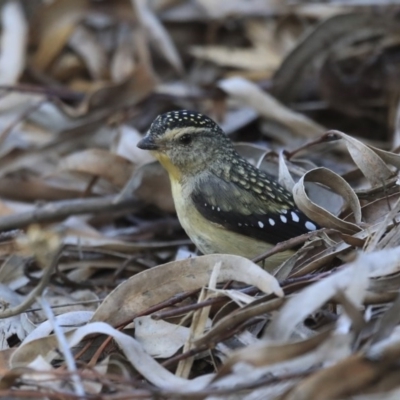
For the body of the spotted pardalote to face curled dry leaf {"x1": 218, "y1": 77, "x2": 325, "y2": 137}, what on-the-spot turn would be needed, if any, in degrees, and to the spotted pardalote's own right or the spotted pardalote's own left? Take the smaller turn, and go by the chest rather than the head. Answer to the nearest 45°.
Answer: approximately 90° to the spotted pardalote's own right

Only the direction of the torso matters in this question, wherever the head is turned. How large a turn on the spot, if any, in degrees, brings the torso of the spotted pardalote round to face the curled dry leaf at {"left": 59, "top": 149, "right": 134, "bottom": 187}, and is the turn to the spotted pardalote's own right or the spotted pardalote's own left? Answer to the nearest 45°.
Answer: approximately 45° to the spotted pardalote's own right

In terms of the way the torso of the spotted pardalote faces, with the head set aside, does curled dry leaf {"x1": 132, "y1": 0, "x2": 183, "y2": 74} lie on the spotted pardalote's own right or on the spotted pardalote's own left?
on the spotted pardalote's own right

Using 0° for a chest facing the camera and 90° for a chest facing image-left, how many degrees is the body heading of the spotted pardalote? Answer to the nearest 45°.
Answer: approximately 90°

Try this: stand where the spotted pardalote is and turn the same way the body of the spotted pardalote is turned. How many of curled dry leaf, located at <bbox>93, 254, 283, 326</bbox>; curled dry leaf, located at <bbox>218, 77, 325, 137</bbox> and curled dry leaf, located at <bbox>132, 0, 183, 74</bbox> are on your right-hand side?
2

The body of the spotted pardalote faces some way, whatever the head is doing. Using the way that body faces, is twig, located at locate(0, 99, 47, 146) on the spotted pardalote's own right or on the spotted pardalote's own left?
on the spotted pardalote's own right

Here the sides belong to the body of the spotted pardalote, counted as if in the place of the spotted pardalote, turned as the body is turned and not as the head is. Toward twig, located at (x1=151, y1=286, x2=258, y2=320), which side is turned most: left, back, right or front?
left

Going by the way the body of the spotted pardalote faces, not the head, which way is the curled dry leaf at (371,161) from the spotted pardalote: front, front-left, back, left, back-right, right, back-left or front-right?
back
